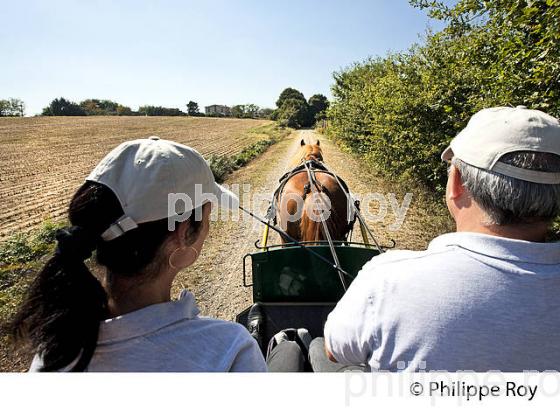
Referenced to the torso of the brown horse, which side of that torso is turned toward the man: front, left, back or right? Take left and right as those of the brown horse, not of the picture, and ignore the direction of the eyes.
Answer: back

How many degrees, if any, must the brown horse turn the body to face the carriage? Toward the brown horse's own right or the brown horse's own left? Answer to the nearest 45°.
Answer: approximately 180°

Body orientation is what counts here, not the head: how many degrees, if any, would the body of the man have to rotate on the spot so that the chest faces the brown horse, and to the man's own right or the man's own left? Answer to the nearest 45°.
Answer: approximately 45° to the man's own left

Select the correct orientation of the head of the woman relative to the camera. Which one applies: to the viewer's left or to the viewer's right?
to the viewer's right

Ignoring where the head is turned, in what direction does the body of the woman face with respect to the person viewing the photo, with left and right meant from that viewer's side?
facing away from the viewer and to the right of the viewer

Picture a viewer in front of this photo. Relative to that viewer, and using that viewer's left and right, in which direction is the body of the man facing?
facing away from the viewer

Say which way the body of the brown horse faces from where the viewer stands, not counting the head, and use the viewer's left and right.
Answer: facing away from the viewer

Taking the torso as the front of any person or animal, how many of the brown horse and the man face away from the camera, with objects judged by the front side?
2
